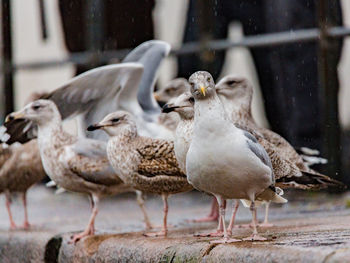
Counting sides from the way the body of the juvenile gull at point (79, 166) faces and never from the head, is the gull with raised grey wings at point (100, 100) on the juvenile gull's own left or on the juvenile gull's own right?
on the juvenile gull's own right

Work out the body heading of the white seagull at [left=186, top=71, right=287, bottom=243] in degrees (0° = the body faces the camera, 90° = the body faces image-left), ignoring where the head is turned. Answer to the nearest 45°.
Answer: approximately 45°

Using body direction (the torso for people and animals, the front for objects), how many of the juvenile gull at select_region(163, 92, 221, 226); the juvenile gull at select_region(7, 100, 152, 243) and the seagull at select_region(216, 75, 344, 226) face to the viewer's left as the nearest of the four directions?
3

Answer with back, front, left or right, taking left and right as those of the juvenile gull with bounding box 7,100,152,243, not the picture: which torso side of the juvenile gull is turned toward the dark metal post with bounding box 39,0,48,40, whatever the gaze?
right

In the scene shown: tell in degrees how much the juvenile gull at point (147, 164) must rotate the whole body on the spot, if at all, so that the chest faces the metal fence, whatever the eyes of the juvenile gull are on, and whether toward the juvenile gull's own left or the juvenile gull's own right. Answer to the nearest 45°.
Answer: approximately 135° to the juvenile gull's own right

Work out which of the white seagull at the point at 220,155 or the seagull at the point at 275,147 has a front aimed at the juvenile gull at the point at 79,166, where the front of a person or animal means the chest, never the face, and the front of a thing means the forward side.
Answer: the seagull

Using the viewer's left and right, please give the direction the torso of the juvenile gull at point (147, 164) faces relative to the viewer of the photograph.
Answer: facing to the left of the viewer

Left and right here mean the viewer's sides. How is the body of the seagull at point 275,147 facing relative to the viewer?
facing to the left of the viewer

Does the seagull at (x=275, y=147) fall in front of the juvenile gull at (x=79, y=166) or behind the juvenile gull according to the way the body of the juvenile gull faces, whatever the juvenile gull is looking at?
behind

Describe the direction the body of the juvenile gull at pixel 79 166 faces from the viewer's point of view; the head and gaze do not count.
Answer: to the viewer's left

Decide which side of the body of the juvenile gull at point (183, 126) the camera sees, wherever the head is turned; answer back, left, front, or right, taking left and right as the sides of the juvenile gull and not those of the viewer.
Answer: left
